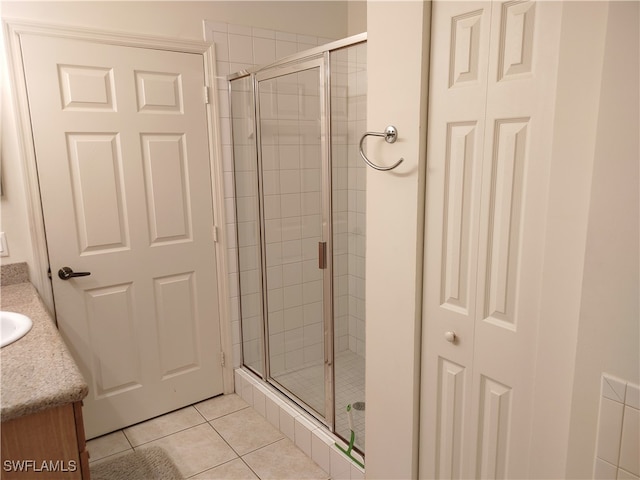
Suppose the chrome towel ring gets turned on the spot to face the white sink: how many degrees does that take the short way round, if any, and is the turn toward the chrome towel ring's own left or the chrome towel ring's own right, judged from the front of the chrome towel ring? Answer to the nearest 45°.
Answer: approximately 45° to the chrome towel ring's own right

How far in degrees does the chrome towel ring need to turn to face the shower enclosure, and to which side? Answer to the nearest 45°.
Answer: approximately 90° to its right

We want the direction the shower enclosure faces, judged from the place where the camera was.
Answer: facing the viewer and to the left of the viewer

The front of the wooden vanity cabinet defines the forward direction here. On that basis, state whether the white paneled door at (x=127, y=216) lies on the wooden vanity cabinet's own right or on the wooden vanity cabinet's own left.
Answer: on the wooden vanity cabinet's own left

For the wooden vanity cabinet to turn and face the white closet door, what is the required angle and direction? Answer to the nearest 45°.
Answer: approximately 45° to its right

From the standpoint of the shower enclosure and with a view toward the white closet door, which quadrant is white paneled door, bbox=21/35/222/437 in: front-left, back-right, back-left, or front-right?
back-right

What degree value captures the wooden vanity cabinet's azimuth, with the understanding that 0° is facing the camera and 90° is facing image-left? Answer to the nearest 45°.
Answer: approximately 270°

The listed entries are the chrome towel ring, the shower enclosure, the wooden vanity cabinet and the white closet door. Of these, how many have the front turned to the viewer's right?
1

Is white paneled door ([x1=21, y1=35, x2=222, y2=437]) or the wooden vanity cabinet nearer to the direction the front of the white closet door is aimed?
the wooden vanity cabinet
